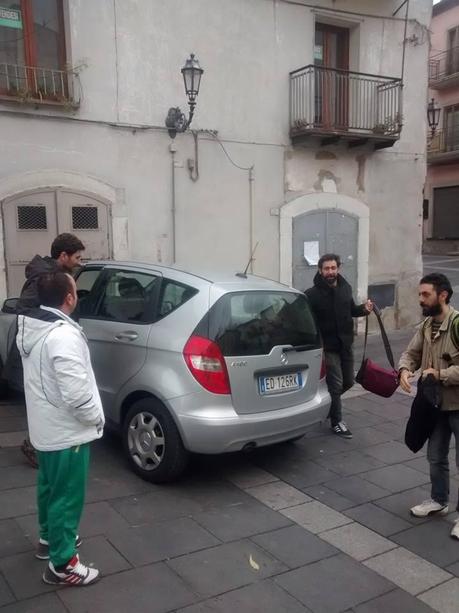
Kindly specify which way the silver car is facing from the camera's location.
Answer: facing away from the viewer and to the left of the viewer

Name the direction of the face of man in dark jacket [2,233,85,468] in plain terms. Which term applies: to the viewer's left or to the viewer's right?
to the viewer's right

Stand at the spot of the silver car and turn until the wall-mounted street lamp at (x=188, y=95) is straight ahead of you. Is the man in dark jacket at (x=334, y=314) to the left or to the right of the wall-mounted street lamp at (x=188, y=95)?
right

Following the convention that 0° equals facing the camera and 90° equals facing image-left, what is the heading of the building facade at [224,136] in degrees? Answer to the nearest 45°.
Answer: approximately 0°

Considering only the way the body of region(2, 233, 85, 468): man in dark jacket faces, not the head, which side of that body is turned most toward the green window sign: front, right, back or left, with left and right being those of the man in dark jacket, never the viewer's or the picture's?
left

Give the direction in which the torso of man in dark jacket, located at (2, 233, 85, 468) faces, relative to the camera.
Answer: to the viewer's right

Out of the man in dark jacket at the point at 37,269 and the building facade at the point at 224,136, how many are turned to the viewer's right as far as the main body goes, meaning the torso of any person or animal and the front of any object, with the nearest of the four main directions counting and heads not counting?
1

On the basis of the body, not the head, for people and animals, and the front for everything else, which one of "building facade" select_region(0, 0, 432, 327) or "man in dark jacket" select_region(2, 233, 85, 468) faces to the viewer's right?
the man in dark jacket

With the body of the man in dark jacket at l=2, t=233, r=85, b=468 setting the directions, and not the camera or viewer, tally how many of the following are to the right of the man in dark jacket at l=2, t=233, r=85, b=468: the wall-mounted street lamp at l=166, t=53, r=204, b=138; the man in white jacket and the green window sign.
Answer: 1

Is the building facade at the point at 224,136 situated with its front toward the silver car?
yes
